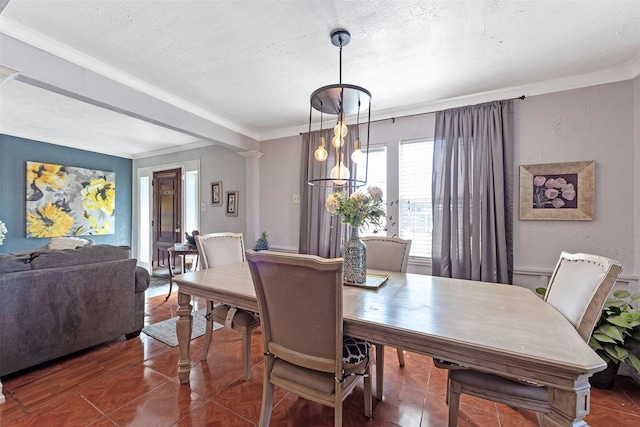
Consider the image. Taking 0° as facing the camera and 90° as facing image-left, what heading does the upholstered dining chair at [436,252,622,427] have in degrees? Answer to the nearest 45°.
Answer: approximately 45°

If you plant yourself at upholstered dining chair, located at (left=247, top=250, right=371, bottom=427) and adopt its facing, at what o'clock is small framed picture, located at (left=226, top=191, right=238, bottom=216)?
The small framed picture is roughly at 10 o'clock from the upholstered dining chair.

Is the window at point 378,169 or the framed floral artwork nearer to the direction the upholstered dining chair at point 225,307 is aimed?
the framed floral artwork

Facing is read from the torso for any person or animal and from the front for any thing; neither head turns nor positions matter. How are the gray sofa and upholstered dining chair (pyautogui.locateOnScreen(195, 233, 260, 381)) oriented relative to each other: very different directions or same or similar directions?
very different directions

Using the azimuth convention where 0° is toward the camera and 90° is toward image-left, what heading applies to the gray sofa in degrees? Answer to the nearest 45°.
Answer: approximately 135°

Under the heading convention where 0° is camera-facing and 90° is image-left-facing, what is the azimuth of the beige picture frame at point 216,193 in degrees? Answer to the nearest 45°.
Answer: approximately 45°

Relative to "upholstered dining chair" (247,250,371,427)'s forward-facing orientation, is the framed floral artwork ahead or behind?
ahead

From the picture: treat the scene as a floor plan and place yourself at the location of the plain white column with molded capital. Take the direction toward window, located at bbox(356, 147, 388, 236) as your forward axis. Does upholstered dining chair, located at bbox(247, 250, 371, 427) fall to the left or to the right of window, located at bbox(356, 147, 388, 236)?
right

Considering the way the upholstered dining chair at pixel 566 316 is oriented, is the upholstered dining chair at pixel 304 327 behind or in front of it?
in front

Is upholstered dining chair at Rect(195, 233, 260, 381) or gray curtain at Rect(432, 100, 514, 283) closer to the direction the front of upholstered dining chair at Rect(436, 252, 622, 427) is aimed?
the upholstered dining chair

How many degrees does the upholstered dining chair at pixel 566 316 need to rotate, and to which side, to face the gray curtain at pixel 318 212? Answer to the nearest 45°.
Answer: approximately 90° to its right

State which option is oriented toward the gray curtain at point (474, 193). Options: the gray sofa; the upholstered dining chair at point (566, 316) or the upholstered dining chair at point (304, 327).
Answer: the upholstered dining chair at point (304, 327)

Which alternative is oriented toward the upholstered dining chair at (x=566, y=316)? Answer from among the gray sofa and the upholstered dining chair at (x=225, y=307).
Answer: the upholstered dining chair at (x=225, y=307)
